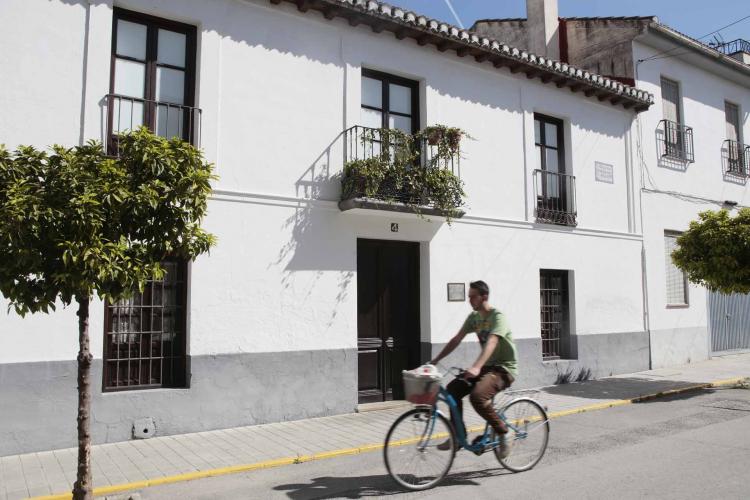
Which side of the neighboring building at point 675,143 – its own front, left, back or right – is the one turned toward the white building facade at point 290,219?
right

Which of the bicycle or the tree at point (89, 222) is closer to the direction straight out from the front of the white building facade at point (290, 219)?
the bicycle

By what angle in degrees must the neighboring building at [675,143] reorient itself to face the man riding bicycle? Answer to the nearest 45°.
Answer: approximately 45° to its right

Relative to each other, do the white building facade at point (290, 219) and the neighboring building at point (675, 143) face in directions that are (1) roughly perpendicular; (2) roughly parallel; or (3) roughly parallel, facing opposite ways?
roughly parallel

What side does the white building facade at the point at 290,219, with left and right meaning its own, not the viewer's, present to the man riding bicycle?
front

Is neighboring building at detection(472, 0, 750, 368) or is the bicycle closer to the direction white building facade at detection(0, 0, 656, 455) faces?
the bicycle

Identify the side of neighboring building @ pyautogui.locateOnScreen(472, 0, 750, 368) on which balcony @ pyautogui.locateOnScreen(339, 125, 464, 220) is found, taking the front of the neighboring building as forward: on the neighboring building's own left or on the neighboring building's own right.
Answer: on the neighboring building's own right

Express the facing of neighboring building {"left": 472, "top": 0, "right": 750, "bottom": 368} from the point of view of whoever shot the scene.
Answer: facing the viewer and to the right of the viewer

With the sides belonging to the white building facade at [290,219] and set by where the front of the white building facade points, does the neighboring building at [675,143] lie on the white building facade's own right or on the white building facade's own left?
on the white building facade's own left

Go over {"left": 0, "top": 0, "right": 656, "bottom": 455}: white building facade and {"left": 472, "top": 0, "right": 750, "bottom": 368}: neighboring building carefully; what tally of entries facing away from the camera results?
0

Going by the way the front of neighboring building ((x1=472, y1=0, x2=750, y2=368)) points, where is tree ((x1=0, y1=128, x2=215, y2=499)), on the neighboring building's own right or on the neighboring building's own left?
on the neighboring building's own right

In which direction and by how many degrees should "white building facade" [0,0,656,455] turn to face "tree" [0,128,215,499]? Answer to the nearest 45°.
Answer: approximately 45° to its right
